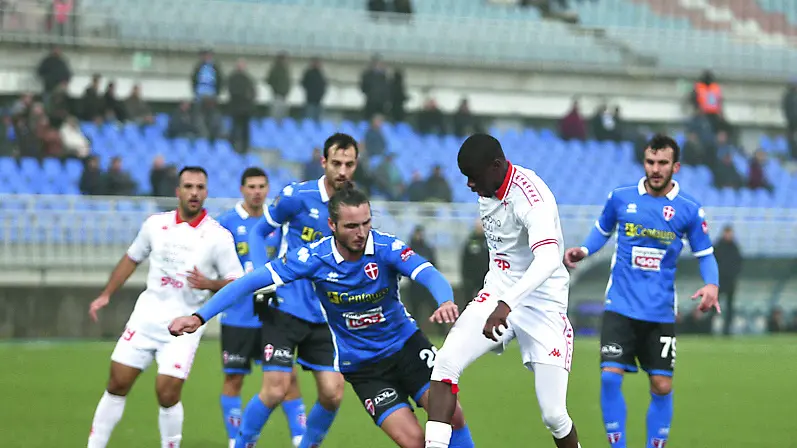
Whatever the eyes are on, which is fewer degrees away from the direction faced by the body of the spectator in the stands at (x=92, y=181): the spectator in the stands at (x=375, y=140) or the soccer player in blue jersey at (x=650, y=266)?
the soccer player in blue jersey

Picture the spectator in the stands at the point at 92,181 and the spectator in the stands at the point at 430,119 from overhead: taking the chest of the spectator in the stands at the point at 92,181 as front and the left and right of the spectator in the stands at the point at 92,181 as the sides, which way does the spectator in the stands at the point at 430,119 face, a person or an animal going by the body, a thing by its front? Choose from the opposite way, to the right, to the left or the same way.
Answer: the same way

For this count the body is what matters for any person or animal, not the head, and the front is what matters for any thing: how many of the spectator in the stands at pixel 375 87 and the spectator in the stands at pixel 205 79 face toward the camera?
2

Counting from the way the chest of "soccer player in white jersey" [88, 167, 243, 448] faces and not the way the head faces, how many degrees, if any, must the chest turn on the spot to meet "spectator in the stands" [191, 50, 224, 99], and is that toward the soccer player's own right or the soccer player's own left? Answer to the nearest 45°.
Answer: approximately 180°

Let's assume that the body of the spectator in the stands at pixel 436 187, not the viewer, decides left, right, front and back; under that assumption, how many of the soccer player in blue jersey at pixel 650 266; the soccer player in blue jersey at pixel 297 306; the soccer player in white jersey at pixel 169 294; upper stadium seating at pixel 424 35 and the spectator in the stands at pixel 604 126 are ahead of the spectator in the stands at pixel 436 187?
3

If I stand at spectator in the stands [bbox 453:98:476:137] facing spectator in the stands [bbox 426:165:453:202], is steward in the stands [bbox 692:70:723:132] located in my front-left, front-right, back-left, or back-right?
back-left

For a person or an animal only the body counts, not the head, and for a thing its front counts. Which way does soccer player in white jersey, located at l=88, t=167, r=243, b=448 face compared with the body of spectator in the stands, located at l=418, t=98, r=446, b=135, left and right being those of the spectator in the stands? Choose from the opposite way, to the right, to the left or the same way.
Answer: the same way

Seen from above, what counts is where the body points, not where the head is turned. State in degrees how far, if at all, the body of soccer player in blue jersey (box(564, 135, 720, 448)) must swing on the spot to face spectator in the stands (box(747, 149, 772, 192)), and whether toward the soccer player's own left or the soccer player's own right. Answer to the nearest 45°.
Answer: approximately 180°

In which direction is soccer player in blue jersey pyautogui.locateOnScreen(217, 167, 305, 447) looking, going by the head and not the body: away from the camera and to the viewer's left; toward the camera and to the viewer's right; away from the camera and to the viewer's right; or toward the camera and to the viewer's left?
toward the camera and to the viewer's right

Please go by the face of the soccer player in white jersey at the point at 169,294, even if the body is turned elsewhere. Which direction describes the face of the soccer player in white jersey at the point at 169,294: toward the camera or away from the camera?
toward the camera

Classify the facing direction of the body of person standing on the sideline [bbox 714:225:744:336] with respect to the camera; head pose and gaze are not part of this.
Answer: toward the camera

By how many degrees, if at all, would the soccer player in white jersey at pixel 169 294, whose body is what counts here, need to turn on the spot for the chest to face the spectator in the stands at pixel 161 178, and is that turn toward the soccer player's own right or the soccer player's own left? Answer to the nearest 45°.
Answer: approximately 180°

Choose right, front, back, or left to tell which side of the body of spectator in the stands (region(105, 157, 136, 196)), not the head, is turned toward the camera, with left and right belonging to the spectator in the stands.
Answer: front

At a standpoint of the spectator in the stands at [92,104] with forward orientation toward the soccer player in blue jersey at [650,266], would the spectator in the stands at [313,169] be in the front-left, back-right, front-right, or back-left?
front-left

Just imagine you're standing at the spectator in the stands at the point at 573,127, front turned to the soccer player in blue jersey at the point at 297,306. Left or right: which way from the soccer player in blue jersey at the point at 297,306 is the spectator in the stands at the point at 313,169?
right

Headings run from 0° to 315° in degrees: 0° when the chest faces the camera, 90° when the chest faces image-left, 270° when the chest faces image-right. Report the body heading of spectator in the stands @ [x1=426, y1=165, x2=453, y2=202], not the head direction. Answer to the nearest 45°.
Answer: approximately 0°
